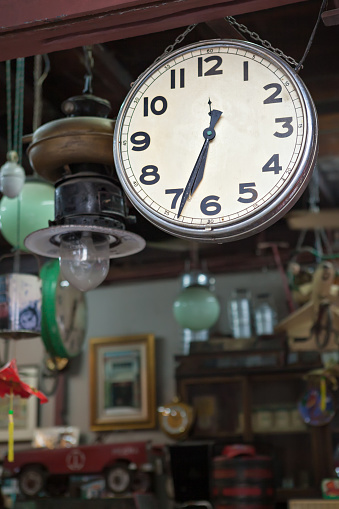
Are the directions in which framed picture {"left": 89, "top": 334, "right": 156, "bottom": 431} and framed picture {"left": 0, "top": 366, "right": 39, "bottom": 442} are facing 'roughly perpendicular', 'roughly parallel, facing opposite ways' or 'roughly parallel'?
roughly parallel

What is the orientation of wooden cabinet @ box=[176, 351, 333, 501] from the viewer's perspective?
toward the camera

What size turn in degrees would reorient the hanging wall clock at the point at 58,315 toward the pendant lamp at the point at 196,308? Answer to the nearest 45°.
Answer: approximately 90° to its left

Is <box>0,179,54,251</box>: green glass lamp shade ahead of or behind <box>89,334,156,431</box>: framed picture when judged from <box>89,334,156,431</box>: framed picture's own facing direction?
ahead

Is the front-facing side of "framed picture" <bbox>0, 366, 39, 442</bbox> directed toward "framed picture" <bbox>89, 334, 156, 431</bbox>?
no

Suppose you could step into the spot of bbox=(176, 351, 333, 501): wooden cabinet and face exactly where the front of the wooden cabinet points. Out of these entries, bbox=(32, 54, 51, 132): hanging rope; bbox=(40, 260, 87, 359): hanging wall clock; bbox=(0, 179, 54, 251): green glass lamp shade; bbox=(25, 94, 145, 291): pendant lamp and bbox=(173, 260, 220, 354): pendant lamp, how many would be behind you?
0

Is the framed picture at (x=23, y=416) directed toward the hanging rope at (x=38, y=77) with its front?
yes

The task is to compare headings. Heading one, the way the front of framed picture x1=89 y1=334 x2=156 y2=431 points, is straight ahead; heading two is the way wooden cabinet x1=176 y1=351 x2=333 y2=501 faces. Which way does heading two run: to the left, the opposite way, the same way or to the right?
the same way

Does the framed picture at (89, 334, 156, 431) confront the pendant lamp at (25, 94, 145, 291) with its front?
yes

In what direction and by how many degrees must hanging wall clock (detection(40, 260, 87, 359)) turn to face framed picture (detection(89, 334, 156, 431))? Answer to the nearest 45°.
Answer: approximately 45° to its left

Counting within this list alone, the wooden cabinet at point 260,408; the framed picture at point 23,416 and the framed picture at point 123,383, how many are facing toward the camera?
3

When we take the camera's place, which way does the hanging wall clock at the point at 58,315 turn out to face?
facing the viewer and to the right of the viewer

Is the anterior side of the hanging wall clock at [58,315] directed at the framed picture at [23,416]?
no

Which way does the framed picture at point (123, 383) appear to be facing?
toward the camera

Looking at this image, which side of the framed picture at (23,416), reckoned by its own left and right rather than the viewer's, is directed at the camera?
front

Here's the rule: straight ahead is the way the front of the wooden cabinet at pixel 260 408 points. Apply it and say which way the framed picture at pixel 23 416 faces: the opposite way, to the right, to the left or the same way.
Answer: the same way
